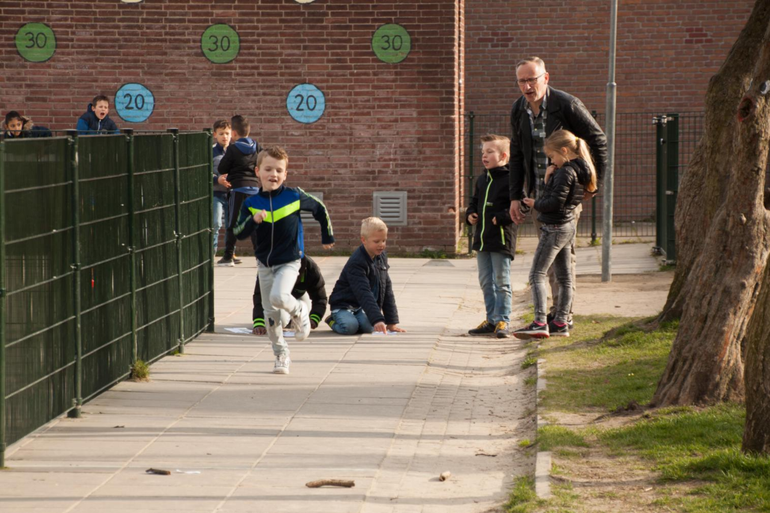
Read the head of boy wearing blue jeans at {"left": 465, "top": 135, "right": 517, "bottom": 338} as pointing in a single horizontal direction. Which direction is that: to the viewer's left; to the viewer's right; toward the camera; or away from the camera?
to the viewer's left

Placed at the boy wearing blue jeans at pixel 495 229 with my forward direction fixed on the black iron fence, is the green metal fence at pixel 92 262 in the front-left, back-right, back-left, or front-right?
back-left

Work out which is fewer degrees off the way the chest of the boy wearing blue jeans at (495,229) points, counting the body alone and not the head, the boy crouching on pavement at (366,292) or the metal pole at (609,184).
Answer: the boy crouching on pavement

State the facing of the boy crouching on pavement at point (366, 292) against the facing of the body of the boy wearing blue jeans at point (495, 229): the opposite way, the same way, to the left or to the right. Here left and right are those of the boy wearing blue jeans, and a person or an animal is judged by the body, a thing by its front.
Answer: to the left

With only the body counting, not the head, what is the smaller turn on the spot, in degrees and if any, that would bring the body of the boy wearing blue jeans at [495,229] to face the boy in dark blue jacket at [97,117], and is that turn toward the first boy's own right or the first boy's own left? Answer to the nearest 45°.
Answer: approximately 90° to the first boy's own right

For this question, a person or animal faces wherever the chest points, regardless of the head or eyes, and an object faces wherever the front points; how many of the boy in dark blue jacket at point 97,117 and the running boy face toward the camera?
2

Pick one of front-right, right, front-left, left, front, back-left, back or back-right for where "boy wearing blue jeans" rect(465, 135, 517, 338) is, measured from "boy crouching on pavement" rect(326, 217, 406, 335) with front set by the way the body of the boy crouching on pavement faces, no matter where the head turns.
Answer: front-left

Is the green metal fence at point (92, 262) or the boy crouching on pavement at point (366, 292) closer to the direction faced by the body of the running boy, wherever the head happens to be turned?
the green metal fence

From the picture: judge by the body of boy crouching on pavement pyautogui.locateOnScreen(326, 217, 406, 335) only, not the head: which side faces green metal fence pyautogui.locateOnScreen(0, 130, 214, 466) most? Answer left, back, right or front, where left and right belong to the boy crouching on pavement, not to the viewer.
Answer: right

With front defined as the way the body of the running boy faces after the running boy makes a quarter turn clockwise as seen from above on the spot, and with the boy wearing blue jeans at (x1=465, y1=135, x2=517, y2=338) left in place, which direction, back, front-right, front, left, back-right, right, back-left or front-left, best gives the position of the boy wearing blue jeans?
back-right

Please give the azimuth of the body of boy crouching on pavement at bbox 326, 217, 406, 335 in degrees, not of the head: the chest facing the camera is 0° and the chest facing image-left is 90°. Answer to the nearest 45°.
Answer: approximately 315°
